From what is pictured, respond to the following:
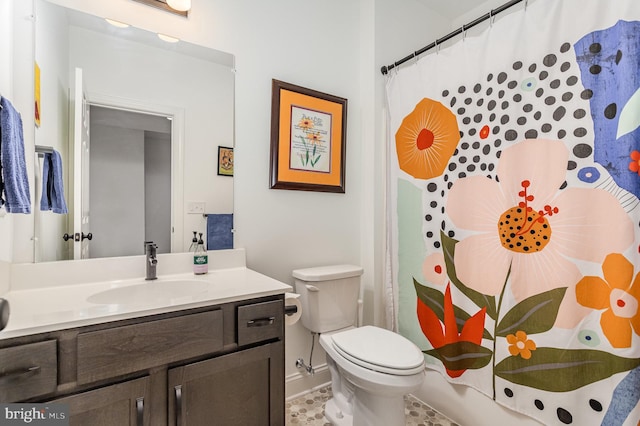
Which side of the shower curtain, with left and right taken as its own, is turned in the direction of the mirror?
front

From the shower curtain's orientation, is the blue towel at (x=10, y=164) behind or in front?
in front

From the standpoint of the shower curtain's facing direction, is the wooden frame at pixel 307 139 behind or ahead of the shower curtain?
ahead

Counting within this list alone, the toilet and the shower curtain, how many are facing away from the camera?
0

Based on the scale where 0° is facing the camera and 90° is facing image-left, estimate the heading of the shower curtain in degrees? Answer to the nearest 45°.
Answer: approximately 45°

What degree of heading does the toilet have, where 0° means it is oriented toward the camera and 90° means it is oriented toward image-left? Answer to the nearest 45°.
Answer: approximately 315°

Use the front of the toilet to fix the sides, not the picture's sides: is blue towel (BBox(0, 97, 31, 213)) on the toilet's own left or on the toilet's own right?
on the toilet's own right

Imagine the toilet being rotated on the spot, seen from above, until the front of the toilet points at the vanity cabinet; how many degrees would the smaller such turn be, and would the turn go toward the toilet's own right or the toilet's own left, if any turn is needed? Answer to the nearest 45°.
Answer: approximately 90° to the toilet's own right

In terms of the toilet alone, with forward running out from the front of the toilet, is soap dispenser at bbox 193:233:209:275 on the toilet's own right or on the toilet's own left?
on the toilet's own right
